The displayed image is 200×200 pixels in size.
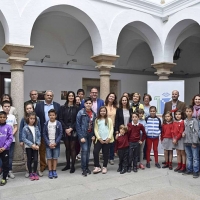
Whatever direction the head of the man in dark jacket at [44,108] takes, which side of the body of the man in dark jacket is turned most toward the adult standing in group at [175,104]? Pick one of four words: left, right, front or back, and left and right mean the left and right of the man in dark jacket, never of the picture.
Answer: left

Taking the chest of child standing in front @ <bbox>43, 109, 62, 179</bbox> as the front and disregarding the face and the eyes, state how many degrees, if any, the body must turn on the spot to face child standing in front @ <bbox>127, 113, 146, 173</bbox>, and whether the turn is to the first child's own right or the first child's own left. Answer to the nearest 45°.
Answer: approximately 90° to the first child's own left

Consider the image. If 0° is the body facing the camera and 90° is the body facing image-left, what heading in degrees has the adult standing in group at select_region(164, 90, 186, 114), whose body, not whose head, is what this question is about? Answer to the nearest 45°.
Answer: approximately 0°

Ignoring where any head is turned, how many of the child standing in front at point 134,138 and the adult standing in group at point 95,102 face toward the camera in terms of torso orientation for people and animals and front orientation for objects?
2

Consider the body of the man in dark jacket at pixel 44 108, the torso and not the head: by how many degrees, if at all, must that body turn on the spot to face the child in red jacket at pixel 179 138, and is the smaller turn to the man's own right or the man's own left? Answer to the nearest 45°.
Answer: approximately 90° to the man's own left
